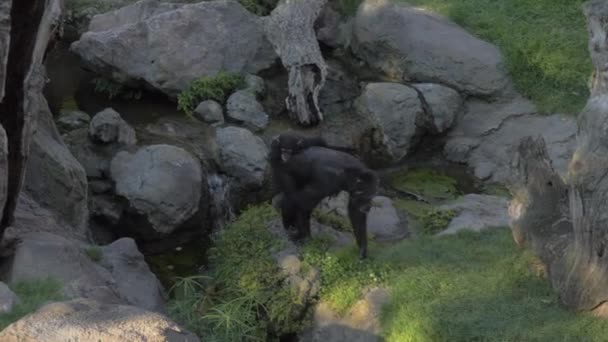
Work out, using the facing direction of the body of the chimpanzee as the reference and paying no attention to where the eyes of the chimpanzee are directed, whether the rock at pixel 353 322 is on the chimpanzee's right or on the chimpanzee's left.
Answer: on the chimpanzee's left

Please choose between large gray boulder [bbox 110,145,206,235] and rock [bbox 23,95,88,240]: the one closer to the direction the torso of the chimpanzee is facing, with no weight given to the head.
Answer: the rock

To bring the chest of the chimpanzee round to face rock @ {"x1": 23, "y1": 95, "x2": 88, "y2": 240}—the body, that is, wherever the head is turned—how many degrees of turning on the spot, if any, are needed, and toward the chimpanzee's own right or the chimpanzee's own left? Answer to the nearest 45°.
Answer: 0° — it already faces it

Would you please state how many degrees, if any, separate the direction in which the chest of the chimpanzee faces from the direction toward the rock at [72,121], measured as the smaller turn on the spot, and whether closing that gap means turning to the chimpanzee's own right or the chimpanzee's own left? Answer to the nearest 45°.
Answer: approximately 45° to the chimpanzee's own right

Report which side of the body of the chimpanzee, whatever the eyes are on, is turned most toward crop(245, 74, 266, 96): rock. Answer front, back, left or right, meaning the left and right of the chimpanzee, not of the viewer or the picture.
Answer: right

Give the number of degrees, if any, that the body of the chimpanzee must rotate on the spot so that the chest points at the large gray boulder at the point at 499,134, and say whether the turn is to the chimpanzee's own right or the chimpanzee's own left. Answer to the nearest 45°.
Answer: approximately 135° to the chimpanzee's own right

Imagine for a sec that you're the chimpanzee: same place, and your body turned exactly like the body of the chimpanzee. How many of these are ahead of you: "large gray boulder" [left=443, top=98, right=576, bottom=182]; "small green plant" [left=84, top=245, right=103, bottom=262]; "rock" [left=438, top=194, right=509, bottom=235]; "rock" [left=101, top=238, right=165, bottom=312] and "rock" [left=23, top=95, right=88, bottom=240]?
3

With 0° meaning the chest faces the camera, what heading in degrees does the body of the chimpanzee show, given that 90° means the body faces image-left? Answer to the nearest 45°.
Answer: approximately 90°

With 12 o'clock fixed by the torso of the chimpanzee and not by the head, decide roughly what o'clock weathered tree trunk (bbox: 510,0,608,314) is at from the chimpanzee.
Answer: The weathered tree trunk is roughly at 7 o'clock from the chimpanzee.

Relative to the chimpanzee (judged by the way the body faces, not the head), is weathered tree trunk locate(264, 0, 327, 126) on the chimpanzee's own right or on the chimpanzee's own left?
on the chimpanzee's own right

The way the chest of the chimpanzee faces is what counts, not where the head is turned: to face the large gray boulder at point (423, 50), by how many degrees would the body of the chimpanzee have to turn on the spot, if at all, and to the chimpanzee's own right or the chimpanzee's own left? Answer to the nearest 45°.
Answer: approximately 90° to the chimpanzee's own right

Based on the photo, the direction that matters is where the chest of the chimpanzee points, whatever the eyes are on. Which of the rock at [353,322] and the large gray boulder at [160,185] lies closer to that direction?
the large gray boulder

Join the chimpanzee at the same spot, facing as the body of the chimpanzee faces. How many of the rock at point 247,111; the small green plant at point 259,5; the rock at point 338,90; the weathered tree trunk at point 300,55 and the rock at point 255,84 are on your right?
5

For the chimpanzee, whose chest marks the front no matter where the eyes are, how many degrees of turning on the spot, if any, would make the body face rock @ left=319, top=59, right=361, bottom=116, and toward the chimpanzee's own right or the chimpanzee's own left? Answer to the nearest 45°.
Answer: approximately 90° to the chimpanzee's own right

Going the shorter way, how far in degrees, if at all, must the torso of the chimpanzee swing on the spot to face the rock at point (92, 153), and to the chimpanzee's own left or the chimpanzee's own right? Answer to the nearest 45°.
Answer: approximately 45° to the chimpanzee's own right

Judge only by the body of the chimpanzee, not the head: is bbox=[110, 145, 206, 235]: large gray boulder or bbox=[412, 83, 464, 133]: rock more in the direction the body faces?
the large gray boulder

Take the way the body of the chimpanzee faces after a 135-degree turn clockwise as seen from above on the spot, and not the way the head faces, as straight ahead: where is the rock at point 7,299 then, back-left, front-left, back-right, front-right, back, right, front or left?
back
